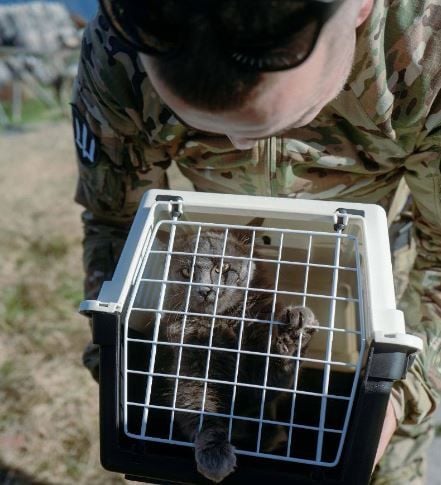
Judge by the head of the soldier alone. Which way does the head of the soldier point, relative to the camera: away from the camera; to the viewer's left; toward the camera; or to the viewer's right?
toward the camera

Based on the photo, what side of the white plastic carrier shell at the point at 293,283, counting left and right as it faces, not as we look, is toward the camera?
front

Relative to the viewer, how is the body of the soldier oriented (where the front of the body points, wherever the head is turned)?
toward the camera
